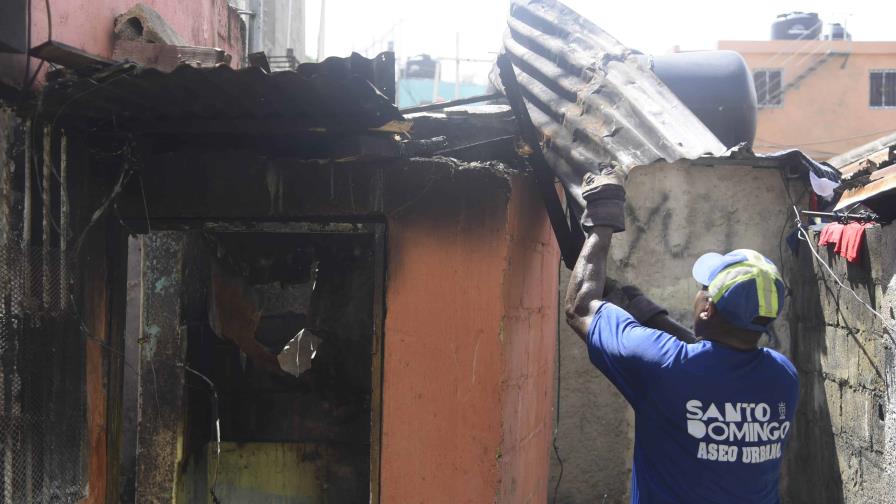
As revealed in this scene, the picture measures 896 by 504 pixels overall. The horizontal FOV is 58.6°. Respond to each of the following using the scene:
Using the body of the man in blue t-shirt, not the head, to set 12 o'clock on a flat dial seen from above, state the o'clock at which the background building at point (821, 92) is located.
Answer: The background building is roughly at 2 o'clock from the man in blue t-shirt.

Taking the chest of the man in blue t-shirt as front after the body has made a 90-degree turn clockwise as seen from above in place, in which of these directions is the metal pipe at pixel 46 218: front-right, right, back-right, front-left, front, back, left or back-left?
back-left

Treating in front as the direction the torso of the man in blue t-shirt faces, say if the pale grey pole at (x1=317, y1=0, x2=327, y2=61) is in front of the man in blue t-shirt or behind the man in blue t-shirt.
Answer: in front

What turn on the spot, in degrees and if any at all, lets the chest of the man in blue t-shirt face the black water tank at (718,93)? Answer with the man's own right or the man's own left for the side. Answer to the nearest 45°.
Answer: approximately 45° to the man's own right

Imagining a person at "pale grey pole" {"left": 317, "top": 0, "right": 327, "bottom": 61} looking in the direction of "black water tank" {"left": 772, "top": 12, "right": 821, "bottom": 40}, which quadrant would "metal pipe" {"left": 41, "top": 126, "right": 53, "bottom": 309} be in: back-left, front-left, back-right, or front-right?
back-right

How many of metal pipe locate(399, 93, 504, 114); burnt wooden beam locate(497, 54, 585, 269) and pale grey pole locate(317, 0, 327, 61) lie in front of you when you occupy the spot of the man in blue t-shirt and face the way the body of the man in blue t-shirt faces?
3

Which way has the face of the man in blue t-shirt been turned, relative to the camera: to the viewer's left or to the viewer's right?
to the viewer's left

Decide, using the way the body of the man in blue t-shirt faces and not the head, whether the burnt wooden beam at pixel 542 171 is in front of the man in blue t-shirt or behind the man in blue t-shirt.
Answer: in front

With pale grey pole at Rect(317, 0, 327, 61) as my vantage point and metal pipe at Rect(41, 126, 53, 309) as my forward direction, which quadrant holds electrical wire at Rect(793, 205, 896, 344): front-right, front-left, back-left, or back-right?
front-left

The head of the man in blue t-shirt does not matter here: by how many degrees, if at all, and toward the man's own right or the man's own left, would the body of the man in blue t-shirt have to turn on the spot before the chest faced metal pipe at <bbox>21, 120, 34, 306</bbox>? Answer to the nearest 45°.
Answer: approximately 45° to the man's own left

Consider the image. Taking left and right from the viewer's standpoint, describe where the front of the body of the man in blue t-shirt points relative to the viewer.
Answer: facing away from the viewer and to the left of the viewer

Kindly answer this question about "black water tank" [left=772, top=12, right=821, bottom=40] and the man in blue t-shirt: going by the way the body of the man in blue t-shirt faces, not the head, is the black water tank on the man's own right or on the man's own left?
on the man's own right

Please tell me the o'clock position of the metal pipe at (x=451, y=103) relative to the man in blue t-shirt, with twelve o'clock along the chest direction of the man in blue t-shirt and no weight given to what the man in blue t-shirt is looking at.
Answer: The metal pipe is roughly at 12 o'clock from the man in blue t-shirt.

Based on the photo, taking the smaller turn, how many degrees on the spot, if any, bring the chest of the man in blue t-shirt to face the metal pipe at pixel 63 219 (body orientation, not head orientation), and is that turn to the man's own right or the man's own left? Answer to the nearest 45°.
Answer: approximately 45° to the man's own left

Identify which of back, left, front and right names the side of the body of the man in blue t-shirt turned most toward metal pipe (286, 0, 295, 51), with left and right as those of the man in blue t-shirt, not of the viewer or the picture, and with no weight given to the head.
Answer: front
